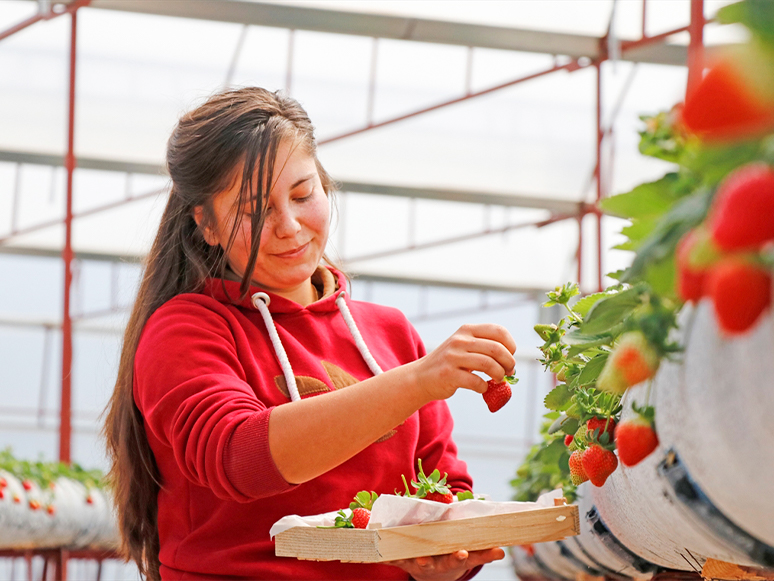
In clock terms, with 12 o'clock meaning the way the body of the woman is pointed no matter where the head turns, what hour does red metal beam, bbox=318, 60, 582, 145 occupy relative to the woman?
The red metal beam is roughly at 8 o'clock from the woman.

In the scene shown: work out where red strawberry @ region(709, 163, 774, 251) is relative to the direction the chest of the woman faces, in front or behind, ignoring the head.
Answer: in front

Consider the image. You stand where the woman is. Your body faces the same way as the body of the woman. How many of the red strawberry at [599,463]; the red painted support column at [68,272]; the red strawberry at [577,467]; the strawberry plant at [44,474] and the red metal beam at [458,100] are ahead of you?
2

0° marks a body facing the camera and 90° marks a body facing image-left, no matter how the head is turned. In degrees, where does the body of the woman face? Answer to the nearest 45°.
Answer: approximately 315°

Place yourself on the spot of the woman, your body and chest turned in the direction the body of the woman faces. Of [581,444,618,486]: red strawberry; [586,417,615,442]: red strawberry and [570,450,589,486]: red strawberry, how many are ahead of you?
3

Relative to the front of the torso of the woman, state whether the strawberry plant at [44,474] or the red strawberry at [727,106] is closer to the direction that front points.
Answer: the red strawberry

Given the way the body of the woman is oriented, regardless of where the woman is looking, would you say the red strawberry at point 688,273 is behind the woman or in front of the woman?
in front

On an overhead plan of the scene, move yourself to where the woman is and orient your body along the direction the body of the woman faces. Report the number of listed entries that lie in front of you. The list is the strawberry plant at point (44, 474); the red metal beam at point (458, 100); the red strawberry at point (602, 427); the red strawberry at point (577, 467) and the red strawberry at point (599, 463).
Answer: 3

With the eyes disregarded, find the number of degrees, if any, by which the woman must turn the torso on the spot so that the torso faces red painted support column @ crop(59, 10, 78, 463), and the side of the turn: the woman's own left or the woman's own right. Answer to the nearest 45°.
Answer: approximately 135° to the woman's own left

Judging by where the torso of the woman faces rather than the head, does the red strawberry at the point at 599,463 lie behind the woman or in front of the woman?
in front

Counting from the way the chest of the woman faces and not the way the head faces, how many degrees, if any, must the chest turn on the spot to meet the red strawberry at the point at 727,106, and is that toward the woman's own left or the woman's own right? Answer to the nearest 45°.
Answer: approximately 45° to the woman's own right
